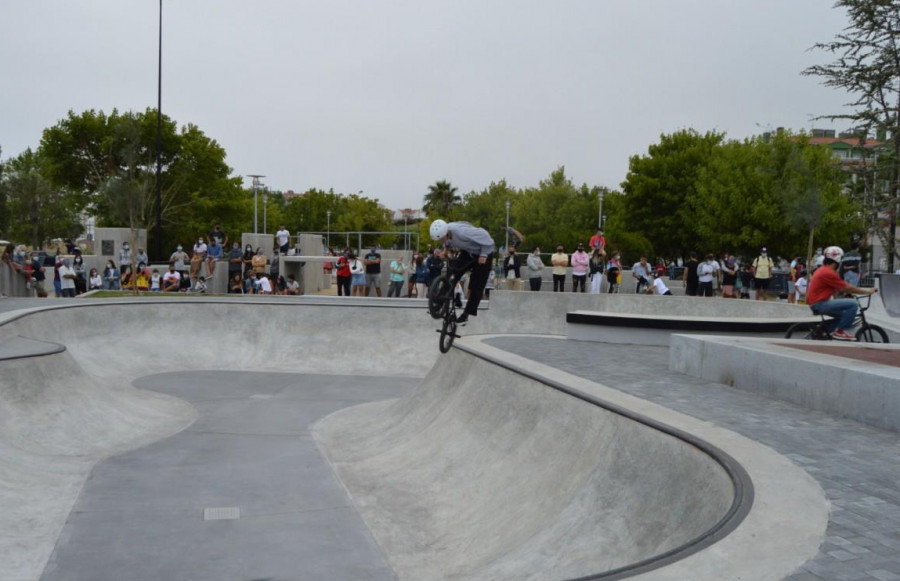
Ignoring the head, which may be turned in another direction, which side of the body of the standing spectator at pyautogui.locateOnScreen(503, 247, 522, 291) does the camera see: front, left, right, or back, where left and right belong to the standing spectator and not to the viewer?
front

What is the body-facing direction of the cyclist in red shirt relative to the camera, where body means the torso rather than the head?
to the viewer's right

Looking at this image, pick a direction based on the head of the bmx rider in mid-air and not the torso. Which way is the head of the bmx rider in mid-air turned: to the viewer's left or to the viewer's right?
to the viewer's left

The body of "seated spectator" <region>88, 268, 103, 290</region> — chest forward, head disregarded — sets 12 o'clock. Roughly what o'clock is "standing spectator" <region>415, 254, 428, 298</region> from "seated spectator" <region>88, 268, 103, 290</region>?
"standing spectator" <region>415, 254, 428, 298</region> is roughly at 10 o'clock from "seated spectator" <region>88, 268, 103, 290</region>.

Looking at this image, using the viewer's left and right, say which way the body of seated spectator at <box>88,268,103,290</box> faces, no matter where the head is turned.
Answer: facing the viewer

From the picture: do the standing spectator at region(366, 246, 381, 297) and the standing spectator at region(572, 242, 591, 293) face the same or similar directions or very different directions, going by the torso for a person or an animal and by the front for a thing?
same or similar directions

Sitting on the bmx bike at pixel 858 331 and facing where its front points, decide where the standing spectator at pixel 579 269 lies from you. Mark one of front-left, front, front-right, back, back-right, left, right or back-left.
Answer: back-left

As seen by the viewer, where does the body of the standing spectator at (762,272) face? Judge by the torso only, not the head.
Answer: toward the camera

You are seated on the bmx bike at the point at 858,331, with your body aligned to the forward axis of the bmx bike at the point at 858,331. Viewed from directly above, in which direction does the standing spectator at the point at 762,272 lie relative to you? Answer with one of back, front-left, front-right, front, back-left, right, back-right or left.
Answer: left

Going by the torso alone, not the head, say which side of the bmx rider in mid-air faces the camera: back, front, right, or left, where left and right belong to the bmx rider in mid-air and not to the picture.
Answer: left

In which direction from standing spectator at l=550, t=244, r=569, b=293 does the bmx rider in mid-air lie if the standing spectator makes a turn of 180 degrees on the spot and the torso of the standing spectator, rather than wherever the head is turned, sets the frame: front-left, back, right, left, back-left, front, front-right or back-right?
back

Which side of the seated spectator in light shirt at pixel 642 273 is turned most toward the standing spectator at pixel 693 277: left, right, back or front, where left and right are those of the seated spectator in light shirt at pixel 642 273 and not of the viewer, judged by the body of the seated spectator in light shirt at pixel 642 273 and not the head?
left

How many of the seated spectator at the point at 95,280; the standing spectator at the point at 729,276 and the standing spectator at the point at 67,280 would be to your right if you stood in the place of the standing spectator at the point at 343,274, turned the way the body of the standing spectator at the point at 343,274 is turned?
2
